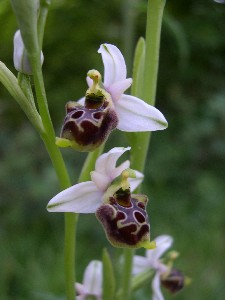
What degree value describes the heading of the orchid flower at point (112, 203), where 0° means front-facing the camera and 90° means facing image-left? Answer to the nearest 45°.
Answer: approximately 315°

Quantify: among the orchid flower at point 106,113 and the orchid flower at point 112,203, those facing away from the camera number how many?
0
